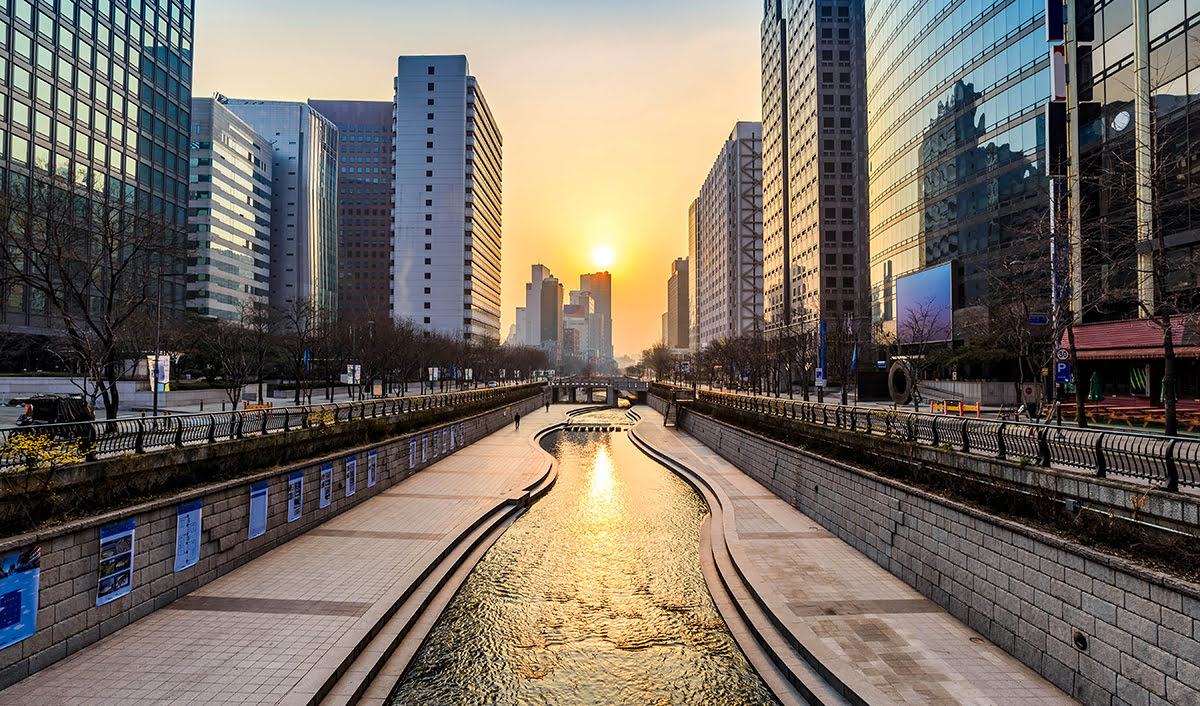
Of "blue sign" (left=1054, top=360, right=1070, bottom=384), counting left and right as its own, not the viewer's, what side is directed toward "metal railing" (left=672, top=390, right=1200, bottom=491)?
front

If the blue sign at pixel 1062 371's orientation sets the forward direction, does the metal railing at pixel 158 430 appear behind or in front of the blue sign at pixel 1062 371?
in front

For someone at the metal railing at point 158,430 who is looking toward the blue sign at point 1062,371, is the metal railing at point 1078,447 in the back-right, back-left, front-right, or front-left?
front-right

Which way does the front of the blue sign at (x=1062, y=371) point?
toward the camera
